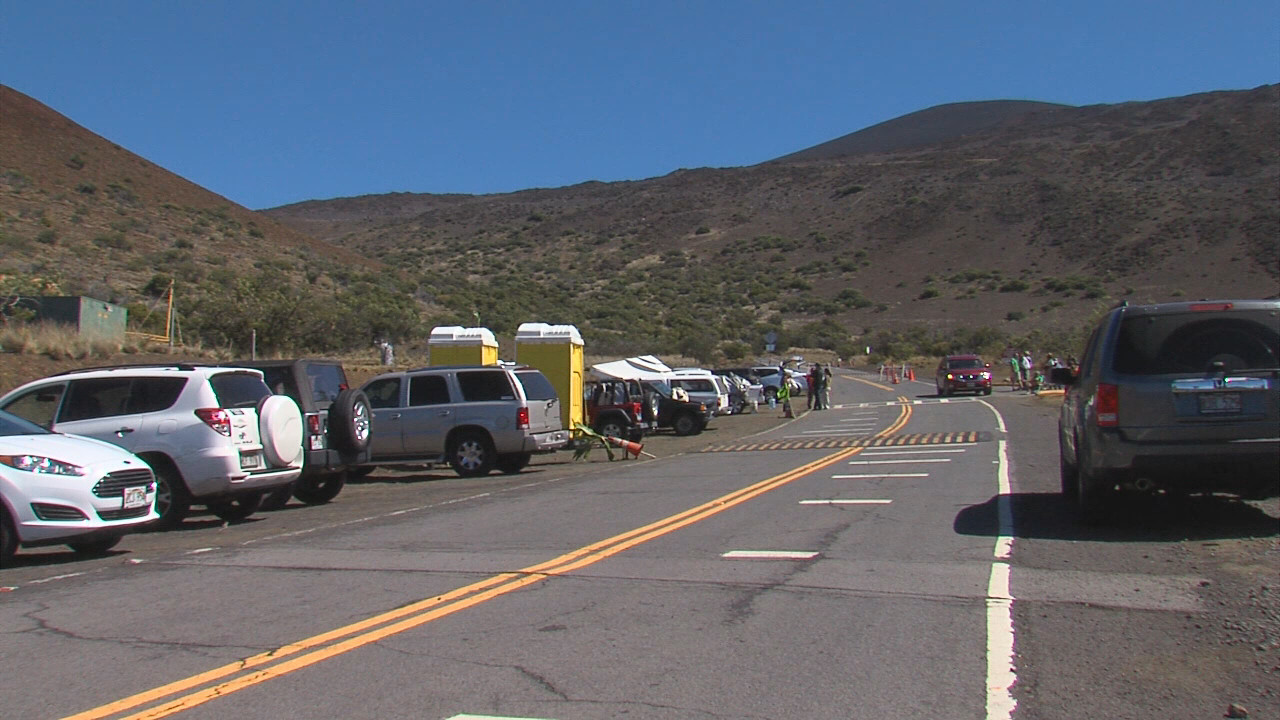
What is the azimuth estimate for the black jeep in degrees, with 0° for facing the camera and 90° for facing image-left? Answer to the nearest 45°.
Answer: approximately 135°

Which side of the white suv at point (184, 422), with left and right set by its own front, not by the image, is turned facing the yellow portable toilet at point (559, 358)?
right

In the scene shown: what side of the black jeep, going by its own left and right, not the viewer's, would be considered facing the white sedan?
left

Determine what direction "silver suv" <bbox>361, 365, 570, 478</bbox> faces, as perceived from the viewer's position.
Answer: facing away from the viewer and to the left of the viewer

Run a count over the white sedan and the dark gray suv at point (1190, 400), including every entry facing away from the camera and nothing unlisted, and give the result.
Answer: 1

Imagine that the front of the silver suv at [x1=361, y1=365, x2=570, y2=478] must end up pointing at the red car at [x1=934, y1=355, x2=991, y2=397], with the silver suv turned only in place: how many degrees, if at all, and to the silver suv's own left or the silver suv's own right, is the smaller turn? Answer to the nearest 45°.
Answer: approximately 90° to the silver suv's own right

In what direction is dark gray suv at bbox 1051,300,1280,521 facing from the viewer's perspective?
away from the camera

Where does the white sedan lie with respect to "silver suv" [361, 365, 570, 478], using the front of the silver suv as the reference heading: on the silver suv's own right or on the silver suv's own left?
on the silver suv's own left

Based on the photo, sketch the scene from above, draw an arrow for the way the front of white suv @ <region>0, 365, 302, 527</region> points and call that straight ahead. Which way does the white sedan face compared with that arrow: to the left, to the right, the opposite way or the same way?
the opposite way

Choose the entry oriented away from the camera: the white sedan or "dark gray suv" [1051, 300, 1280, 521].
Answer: the dark gray suv

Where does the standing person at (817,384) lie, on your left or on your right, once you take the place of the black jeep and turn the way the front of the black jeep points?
on your right

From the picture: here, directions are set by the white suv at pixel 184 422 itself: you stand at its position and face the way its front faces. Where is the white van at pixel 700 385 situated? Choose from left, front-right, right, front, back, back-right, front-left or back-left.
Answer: right
